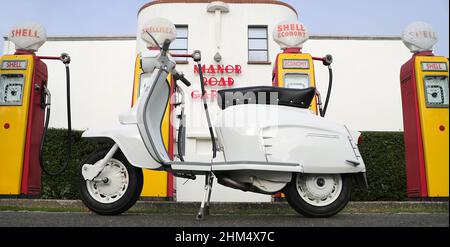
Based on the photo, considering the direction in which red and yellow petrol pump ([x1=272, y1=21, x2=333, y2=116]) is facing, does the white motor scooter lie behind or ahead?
ahead

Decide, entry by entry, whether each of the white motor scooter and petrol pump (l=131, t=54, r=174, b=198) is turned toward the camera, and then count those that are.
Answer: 1

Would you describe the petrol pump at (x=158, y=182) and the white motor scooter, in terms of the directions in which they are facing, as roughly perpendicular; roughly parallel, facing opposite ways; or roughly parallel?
roughly perpendicular

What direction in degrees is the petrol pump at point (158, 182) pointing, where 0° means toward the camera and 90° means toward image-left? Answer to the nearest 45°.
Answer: approximately 0°

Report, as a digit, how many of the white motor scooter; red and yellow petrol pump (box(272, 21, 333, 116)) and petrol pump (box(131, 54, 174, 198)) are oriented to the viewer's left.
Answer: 1

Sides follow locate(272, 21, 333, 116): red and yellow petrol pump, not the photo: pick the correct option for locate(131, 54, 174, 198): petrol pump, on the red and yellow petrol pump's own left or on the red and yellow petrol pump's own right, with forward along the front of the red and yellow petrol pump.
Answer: on the red and yellow petrol pump's own right

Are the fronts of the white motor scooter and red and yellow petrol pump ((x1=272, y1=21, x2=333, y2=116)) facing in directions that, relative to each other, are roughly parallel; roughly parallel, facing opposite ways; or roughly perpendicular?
roughly perpendicular

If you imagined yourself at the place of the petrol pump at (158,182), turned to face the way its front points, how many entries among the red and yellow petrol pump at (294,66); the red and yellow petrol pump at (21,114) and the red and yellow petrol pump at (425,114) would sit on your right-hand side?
1

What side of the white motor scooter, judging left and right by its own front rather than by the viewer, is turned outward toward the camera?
left

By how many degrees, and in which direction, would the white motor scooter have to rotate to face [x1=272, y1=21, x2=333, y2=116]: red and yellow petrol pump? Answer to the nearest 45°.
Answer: approximately 90° to its right

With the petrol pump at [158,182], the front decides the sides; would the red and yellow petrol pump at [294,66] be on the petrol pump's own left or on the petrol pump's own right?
on the petrol pump's own left
